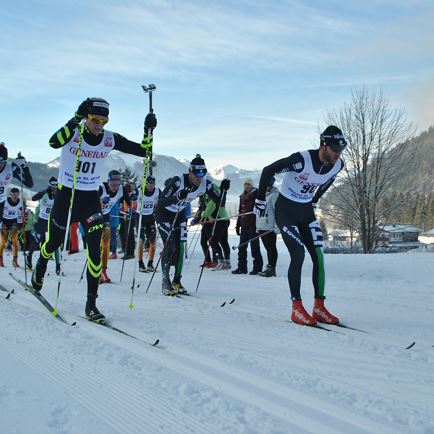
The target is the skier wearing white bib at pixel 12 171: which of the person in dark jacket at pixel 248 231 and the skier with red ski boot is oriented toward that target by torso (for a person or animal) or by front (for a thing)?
the person in dark jacket

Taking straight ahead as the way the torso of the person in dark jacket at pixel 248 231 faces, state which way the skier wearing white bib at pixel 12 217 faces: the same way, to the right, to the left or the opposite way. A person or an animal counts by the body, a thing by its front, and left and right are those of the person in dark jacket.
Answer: to the left

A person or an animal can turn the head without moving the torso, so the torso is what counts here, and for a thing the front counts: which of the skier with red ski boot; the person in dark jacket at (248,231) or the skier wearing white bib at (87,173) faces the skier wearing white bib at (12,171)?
the person in dark jacket

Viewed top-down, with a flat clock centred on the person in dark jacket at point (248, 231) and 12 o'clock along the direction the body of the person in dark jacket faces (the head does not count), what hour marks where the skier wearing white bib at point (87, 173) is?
The skier wearing white bib is roughly at 11 o'clock from the person in dark jacket.

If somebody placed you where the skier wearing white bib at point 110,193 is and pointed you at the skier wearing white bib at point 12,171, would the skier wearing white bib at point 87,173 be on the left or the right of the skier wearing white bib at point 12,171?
left

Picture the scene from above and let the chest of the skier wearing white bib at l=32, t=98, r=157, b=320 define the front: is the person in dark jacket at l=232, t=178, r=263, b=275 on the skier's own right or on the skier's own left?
on the skier's own left

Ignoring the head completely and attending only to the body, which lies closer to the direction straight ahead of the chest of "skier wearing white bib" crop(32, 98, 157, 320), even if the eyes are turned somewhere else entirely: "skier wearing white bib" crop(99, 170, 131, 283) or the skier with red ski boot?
the skier with red ski boot

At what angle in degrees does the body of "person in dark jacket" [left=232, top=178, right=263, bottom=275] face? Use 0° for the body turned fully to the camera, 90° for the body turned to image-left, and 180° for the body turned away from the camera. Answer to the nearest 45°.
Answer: approximately 45°
